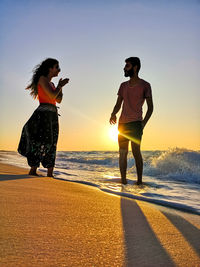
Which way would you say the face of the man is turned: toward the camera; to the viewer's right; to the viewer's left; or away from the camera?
to the viewer's left

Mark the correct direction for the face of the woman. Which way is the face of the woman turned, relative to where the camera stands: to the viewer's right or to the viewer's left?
to the viewer's right

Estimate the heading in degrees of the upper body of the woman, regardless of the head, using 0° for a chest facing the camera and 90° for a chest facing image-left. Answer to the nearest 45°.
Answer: approximately 270°
